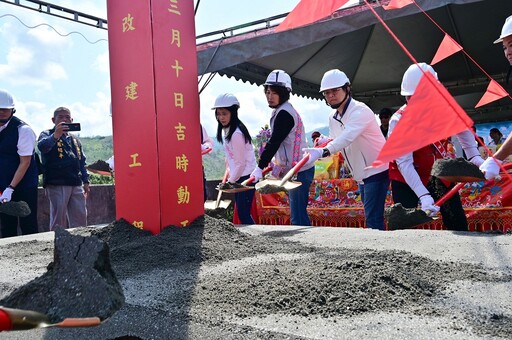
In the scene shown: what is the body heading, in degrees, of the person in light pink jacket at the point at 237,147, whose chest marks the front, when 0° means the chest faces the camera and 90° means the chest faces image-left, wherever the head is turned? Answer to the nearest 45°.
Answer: approximately 45°

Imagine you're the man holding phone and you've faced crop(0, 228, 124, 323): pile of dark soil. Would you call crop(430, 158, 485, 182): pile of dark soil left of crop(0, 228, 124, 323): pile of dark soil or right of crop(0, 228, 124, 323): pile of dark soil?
left

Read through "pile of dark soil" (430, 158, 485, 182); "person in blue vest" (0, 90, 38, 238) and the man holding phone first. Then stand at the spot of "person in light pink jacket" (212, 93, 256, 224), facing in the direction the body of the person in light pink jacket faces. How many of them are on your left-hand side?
1

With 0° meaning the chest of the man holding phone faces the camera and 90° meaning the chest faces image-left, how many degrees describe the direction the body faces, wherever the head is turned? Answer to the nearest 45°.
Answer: approximately 0°

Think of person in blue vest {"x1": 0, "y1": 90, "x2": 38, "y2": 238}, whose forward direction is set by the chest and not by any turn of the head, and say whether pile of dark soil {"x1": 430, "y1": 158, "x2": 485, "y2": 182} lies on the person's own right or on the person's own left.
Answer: on the person's own left

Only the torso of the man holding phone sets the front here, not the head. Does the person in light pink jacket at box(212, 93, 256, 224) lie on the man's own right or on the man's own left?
on the man's own left

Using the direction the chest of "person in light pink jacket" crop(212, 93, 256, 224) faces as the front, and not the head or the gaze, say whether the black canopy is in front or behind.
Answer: behind
